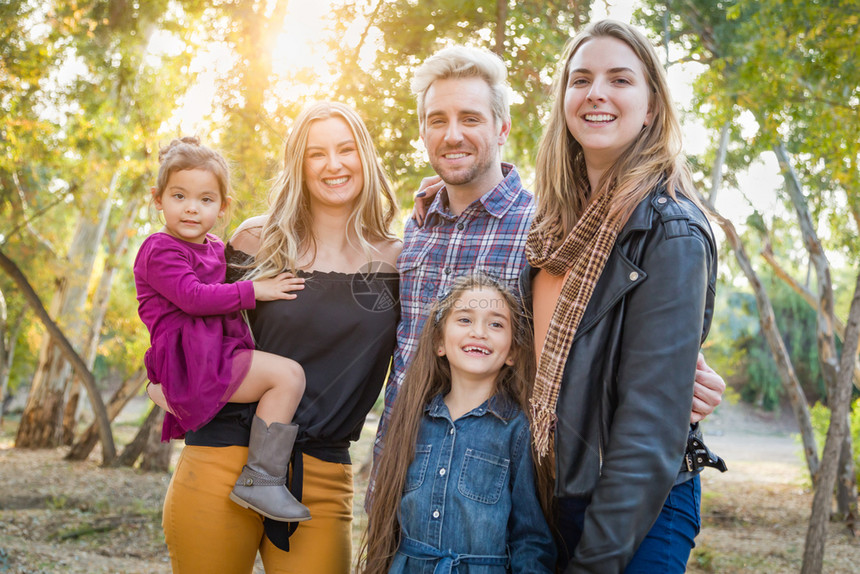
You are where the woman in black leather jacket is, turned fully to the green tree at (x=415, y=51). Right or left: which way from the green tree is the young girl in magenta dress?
left

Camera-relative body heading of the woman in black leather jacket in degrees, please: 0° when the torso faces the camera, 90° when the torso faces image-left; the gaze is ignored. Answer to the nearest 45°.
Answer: approximately 45°

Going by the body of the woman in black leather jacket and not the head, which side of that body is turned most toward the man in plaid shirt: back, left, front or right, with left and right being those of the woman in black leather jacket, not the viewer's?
right

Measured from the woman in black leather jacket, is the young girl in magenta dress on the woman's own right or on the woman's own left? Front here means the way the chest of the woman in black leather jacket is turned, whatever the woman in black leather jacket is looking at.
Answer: on the woman's own right

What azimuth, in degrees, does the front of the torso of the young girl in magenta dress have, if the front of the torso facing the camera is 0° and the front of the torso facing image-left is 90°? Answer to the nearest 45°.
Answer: approximately 315°
